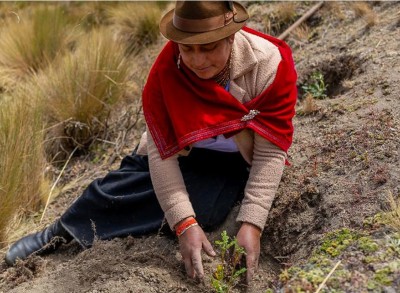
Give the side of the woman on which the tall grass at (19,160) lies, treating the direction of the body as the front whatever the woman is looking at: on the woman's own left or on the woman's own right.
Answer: on the woman's own right

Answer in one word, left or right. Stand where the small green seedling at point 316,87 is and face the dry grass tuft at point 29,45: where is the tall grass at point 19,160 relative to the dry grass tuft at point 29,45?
left

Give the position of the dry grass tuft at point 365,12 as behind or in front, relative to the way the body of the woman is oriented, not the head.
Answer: behind

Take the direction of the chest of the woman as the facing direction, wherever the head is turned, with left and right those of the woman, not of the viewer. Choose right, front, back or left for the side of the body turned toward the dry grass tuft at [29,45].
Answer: back

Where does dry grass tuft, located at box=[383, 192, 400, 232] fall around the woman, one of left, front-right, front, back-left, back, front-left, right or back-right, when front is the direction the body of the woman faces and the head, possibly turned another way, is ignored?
front-left

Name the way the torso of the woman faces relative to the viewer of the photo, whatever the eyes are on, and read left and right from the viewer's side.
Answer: facing the viewer

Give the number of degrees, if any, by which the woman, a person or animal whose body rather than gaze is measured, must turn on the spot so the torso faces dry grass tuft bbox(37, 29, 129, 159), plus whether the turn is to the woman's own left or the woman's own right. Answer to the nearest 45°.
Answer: approximately 180°
